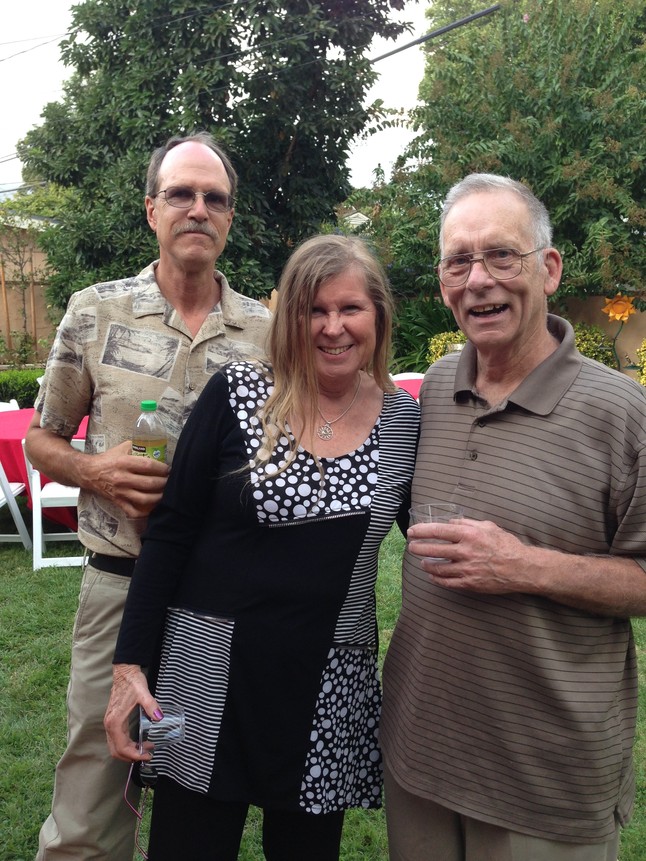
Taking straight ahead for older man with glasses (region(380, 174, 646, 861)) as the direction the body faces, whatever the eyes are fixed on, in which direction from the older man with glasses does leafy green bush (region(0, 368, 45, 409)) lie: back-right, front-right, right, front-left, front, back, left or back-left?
right

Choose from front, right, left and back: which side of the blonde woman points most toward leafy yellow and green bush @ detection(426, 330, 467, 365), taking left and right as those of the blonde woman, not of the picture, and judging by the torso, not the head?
back

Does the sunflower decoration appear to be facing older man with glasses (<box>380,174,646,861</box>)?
yes

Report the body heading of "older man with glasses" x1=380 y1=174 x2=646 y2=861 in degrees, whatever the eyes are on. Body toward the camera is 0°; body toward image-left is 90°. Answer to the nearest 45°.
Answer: approximately 45°

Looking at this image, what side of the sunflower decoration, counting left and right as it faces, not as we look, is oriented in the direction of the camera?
front

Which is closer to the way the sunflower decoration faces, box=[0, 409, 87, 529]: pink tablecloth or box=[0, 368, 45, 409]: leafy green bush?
the pink tablecloth

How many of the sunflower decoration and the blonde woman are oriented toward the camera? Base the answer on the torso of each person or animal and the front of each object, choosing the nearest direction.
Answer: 2

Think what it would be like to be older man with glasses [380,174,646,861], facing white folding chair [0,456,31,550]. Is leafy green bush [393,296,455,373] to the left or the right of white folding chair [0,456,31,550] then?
right

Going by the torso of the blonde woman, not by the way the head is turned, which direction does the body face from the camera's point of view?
toward the camera

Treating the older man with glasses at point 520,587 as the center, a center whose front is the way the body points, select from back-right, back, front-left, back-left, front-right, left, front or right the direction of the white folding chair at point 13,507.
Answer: right

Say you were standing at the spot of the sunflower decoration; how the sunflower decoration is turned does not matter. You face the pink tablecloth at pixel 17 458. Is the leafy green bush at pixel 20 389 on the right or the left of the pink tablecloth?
right
